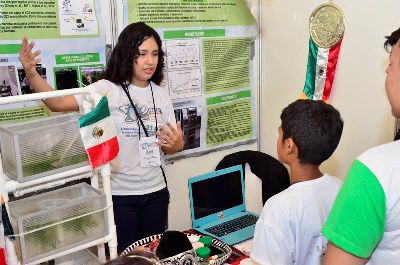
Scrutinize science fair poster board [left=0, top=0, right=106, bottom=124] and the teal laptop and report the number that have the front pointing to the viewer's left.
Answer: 0

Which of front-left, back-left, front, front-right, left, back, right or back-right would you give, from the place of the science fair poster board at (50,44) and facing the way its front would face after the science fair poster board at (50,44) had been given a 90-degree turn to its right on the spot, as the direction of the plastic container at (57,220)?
front-left

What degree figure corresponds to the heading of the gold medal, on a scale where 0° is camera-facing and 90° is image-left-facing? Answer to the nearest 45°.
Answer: approximately 45°

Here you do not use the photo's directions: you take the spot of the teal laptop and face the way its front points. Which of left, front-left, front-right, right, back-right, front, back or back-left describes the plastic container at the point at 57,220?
right

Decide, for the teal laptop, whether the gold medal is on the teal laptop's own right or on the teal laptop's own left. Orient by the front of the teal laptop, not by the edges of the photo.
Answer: on the teal laptop's own left

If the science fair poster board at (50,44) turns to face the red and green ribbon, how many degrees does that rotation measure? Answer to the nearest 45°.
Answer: approximately 45° to its left

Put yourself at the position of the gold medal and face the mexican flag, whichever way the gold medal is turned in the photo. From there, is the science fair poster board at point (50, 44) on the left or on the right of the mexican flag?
right

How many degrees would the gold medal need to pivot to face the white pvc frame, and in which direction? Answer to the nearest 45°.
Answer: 0° — it already faces it

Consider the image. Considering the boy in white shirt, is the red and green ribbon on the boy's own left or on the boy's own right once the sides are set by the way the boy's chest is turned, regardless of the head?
on the boy's own right

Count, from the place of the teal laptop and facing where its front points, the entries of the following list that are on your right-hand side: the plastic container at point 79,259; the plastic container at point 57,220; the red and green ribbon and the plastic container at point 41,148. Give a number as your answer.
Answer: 3

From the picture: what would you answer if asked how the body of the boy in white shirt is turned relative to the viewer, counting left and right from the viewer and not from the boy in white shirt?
facing away from the viewer and to the left of the viewer

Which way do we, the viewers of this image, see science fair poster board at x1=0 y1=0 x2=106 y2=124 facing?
facing the viewer and to the right of the viewer

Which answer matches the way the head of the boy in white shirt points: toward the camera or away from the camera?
away from the camera

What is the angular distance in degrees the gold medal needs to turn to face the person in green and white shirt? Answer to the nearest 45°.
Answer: approximately 45° to its left

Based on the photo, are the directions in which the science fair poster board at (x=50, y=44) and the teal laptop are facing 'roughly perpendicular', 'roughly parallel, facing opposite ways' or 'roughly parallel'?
roughly parallel
